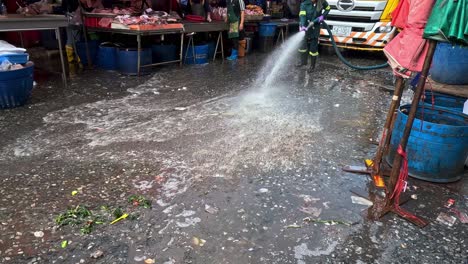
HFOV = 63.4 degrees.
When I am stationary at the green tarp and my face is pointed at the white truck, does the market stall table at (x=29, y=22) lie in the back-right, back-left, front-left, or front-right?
front-left

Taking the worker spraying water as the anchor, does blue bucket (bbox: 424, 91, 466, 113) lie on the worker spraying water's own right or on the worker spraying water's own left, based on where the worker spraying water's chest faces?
on the worker spraying water's own left

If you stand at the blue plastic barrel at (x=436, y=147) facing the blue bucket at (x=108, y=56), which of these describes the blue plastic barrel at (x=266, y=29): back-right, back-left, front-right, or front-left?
front-right

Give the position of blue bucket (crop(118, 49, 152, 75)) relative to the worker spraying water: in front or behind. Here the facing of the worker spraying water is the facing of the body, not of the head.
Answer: in front

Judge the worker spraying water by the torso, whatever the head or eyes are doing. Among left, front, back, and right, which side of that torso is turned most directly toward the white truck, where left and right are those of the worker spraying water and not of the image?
back

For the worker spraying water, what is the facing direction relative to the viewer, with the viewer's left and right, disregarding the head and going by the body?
facing the viewer and to the left of the viewer

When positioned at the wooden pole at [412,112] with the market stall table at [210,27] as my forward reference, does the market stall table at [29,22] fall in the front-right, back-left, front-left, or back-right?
front-left

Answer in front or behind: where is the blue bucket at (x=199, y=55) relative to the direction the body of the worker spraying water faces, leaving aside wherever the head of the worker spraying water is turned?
in front

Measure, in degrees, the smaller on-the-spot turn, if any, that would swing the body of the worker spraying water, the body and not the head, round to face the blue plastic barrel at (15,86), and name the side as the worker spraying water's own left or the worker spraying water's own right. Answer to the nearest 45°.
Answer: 0° — they already face it

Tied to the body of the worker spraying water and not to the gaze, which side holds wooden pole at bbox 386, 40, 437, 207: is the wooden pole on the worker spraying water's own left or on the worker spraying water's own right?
on the worker spraying water's own left

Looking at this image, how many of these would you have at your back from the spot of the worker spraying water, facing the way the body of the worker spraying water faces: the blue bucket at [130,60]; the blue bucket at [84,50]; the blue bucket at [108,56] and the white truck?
1

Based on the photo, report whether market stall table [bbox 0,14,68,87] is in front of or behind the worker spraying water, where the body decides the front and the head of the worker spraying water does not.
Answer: in front

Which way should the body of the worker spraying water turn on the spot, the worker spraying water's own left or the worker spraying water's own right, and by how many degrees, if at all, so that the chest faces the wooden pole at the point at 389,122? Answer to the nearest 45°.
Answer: approximately 45° to the worker spraying water's own left
